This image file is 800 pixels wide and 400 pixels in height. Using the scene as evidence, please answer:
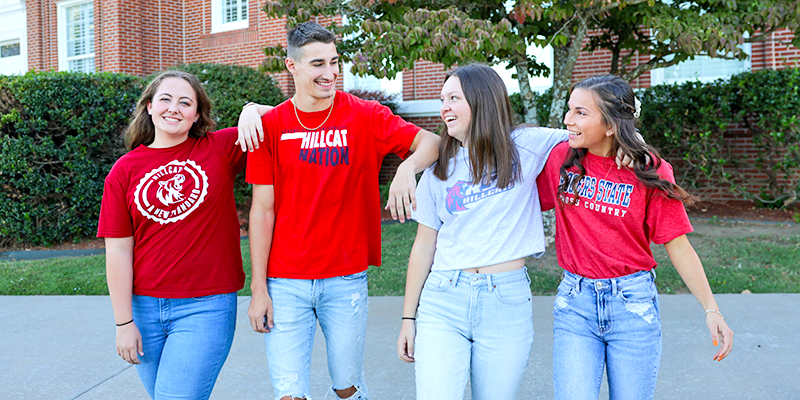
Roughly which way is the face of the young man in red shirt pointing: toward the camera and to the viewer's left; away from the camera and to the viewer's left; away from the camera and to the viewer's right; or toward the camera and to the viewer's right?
toward the camera and to the viewer's right

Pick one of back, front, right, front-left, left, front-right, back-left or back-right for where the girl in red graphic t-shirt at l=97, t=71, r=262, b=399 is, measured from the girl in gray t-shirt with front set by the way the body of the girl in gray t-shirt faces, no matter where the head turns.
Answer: right

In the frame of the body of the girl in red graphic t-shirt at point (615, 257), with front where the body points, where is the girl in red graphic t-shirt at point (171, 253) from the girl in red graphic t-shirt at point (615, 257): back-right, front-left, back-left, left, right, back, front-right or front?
right

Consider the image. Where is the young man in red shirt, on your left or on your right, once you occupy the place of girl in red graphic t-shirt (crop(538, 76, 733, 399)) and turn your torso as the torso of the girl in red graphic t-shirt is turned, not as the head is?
on your right

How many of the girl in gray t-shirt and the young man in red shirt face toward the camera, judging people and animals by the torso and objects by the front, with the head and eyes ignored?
2

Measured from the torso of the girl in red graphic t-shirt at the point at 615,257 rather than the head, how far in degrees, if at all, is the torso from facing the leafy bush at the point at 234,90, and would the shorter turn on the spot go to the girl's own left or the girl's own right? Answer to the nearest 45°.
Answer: approximately 135° to the girl's own right
